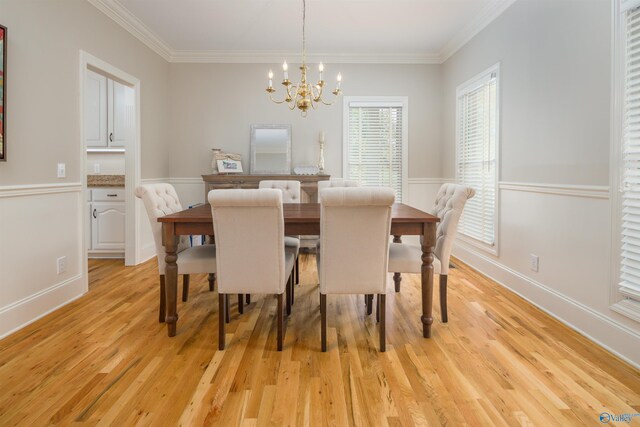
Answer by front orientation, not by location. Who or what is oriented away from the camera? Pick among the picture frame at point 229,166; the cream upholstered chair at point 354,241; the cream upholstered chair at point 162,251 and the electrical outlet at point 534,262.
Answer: the cream upholstered chair at point 354,241

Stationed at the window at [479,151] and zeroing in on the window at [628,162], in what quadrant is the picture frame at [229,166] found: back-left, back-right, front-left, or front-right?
back-right

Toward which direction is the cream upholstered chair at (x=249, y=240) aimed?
away from the camera

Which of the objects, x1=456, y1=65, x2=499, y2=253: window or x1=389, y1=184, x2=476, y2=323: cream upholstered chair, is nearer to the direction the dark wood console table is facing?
the cream upholstered chair

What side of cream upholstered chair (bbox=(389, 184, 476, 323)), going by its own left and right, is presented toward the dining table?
front

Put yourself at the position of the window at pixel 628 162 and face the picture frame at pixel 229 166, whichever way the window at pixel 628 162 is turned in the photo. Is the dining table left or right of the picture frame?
left

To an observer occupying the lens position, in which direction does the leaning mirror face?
facing the viewer

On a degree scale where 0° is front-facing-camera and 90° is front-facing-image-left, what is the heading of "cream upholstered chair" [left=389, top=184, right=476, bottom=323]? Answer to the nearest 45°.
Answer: approximately 45°

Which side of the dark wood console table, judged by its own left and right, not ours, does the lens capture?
front

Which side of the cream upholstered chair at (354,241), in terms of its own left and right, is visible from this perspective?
back
